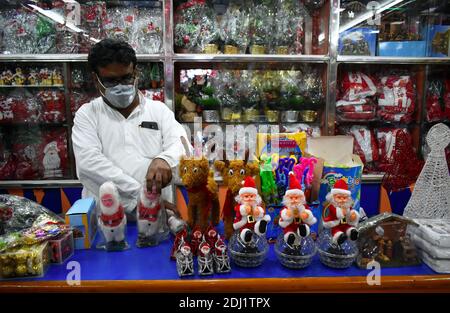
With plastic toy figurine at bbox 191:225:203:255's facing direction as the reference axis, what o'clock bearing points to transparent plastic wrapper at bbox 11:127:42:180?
The transparent plastic wrapper is roughly at 5 o'clock from the plastic toy figurine.

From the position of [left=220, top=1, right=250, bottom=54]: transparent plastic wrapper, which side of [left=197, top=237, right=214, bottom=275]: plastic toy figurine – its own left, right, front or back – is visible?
back

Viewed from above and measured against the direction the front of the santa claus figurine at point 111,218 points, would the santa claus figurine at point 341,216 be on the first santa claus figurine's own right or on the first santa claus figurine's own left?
on the first santa claus figurine's own left

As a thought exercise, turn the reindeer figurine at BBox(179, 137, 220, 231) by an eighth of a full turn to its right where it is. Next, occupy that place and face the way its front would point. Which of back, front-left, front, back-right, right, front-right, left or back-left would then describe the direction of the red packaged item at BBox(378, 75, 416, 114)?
back-right

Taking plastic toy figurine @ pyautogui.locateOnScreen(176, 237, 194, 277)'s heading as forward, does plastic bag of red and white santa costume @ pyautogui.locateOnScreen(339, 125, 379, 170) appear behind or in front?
behind

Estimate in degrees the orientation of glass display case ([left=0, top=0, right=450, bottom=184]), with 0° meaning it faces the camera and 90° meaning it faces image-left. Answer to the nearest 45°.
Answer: approximately 0°

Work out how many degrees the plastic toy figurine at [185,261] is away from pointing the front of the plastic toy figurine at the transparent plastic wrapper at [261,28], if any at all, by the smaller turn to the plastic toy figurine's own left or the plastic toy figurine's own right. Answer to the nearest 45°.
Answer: approximately 180°

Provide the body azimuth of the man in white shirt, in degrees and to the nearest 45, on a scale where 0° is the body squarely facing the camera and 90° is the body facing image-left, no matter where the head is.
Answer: approximately 0°

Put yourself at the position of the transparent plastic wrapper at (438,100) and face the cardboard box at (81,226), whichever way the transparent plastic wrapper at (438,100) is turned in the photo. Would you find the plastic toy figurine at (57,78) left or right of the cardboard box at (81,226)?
right
